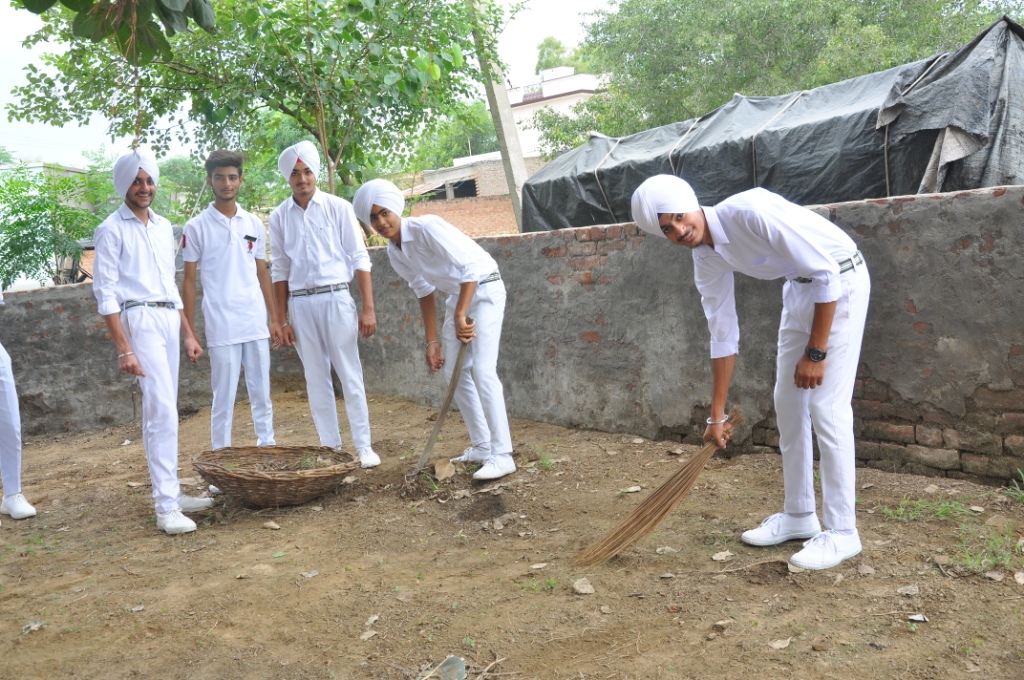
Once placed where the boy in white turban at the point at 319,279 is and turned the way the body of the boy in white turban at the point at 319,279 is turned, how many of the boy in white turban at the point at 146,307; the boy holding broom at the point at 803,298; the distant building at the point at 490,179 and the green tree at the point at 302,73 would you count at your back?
2

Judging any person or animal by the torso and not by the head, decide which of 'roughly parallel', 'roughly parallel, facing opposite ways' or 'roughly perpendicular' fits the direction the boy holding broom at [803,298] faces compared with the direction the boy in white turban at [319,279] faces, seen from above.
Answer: roughly perpendicular

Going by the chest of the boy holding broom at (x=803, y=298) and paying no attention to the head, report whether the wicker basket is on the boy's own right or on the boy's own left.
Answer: on the boy's own right

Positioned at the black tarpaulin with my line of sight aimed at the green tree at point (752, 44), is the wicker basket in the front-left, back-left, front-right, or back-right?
back-left

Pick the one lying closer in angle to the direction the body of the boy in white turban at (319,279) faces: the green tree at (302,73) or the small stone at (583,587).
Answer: the small stone

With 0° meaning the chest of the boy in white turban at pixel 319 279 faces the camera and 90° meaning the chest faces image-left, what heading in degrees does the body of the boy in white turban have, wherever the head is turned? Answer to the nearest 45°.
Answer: approximately 0°
